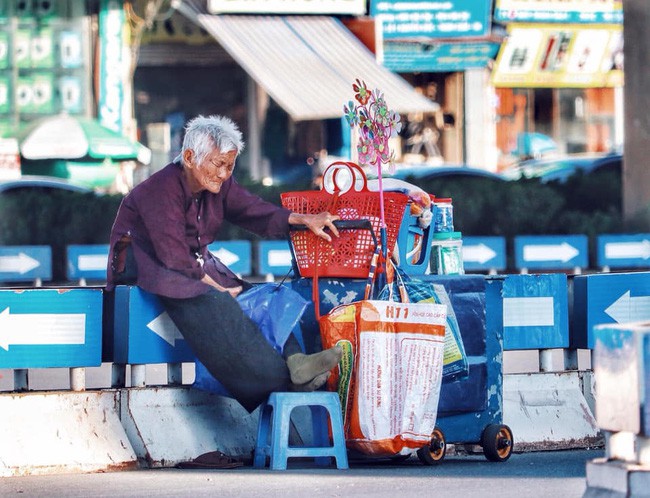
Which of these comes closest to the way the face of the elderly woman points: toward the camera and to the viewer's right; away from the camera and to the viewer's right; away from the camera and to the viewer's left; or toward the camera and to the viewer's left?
toward the camera and to the viewer's right

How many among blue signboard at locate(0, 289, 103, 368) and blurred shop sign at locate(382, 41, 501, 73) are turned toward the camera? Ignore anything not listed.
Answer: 2

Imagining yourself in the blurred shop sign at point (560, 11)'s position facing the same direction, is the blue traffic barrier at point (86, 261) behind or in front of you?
in front

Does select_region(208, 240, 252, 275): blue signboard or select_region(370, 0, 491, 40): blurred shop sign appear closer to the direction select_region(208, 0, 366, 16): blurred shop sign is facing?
the blue signboard

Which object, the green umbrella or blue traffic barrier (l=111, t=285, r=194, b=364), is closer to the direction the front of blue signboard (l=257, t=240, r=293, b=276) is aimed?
the blue traffic barrier

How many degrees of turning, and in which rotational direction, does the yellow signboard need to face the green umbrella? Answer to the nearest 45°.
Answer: approximately 45° to its right

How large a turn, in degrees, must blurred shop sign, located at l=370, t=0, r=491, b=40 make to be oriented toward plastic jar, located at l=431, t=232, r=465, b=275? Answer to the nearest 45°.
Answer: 0° — it already faces it

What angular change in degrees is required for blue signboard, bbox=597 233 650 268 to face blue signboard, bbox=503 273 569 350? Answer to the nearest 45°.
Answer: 0° — it already faces it

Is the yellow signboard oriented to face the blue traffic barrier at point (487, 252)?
yes

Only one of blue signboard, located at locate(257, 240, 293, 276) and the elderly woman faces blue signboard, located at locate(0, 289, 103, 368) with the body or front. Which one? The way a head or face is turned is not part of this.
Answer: blue signboard, located at locate(257, 240, 293, 276)

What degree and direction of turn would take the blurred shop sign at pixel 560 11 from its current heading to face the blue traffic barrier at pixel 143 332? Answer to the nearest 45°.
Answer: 0° — it already faces it

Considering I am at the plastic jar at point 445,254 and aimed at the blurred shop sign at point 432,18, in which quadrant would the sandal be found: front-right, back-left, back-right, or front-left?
back-left
